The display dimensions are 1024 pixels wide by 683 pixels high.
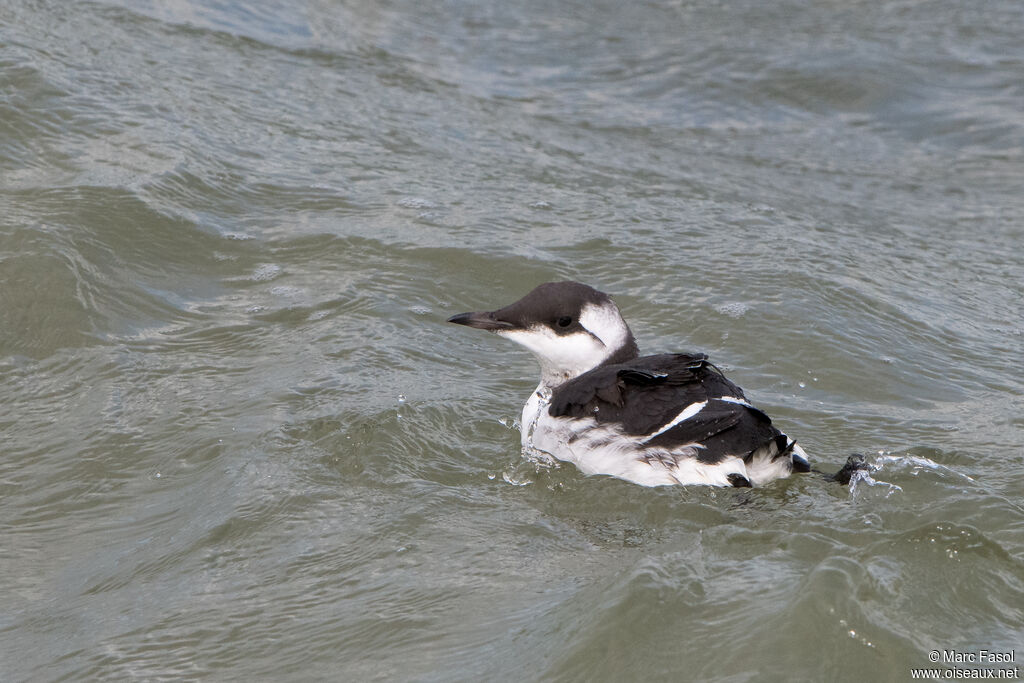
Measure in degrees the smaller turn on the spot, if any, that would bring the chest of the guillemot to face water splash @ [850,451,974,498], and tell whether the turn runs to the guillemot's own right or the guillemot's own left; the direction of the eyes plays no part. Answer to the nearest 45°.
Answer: approximately 180°

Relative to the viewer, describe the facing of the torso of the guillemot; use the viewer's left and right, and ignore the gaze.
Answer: facing to the left of the viewer
